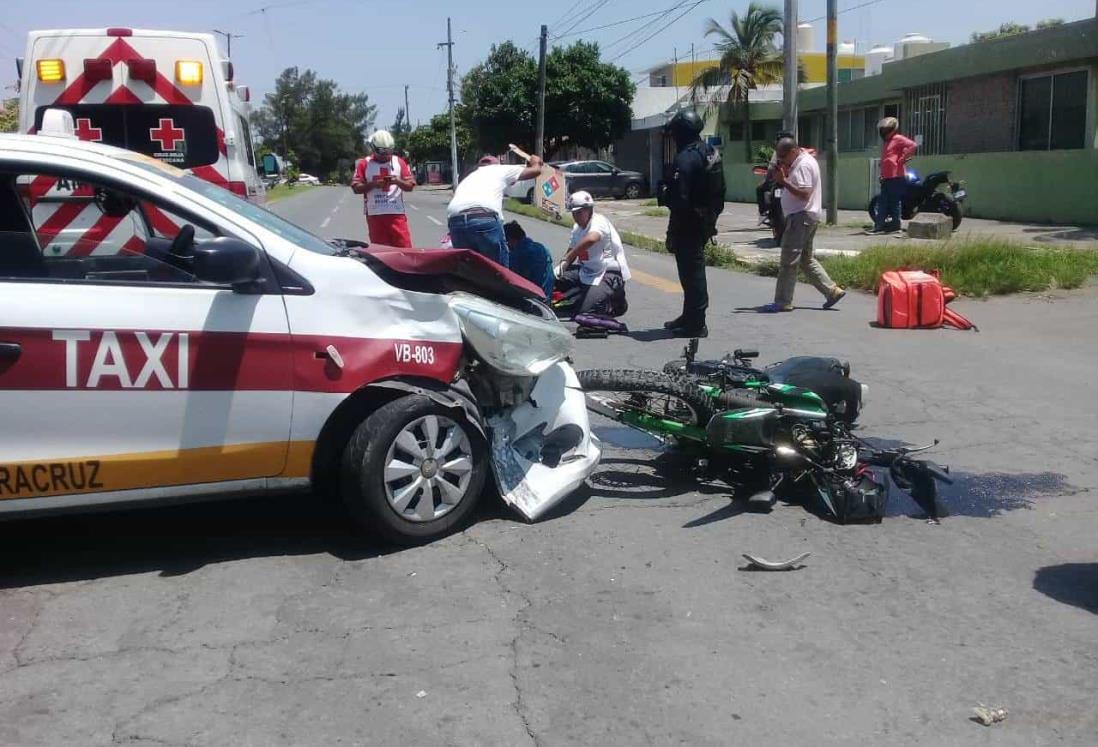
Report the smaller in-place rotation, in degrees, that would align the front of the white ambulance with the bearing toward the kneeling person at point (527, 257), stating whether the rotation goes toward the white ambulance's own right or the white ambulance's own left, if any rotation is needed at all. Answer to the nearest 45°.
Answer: approximately 90° to the white ambulance's own right

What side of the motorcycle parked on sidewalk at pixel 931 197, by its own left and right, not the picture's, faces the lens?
left

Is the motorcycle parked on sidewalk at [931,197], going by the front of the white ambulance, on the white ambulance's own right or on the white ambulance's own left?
on the white ambulance's own right

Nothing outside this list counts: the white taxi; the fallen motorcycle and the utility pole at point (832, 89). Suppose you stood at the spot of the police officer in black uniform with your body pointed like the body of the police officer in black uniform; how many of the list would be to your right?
1

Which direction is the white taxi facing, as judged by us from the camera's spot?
facing to the right of the viewer

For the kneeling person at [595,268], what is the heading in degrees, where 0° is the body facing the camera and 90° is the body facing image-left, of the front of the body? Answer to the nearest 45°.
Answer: approximately 45°
